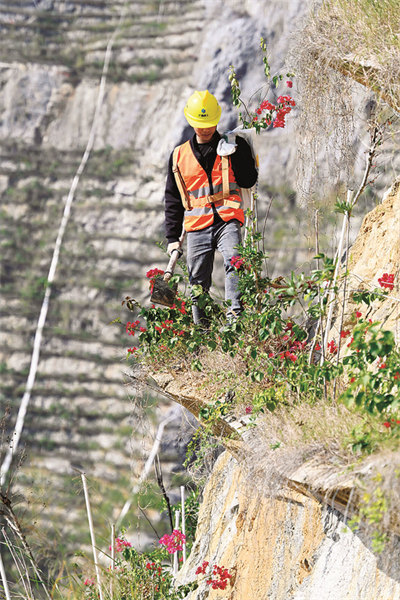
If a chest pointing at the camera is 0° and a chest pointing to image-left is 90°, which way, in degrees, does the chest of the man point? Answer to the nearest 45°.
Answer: approximately 0°

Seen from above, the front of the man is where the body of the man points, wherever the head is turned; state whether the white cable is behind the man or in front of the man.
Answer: behind
